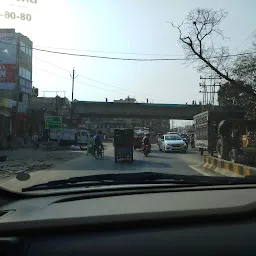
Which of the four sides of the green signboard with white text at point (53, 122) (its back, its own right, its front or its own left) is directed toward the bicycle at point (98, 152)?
front

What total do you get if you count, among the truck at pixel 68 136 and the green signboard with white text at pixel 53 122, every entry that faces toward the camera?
1

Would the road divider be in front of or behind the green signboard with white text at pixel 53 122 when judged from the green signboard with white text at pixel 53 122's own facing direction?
in front

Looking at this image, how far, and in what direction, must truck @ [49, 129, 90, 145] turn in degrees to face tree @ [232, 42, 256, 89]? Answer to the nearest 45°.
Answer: approximately 45° to its right

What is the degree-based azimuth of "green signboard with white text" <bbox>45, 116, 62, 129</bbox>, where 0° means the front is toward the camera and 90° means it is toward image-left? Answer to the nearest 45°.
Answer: approximately 0°

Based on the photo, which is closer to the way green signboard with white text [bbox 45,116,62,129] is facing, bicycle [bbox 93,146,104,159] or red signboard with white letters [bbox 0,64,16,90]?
the bicycle

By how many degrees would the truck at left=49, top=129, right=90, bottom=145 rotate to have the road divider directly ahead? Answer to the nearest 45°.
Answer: approximately 90° to its right

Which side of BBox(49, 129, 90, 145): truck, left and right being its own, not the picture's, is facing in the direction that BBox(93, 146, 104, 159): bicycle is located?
right

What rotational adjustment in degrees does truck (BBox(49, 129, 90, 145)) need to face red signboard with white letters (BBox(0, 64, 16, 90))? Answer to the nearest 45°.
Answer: approximately 135° to its right
